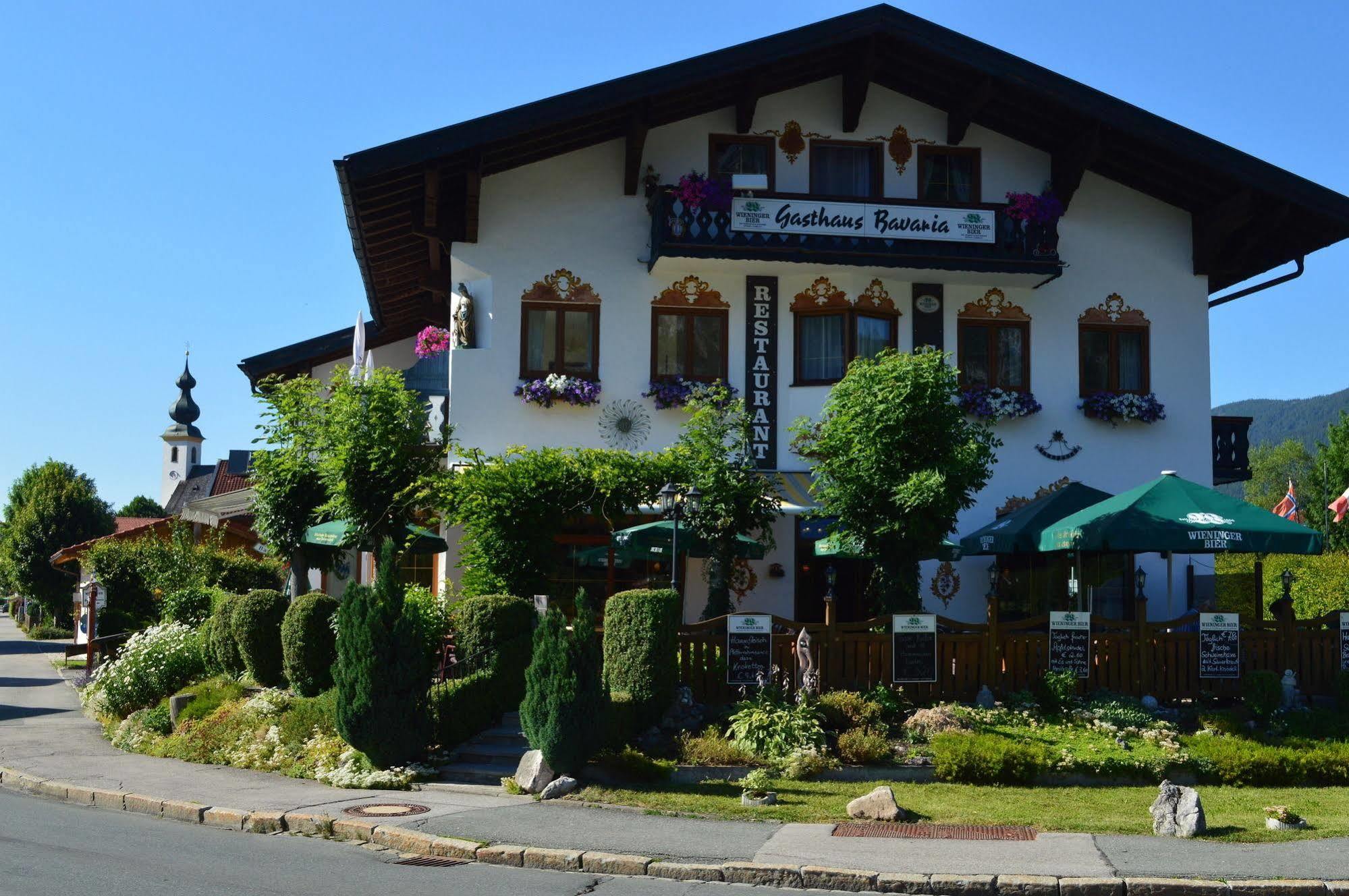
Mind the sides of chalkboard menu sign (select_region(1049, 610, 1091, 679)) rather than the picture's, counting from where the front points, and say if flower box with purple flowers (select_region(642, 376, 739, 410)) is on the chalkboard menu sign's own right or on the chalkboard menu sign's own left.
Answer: on the chalkboard menu sign's own right

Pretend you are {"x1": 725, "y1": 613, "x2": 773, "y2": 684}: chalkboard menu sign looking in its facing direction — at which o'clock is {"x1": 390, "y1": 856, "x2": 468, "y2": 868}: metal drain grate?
The metal drain grate is roughly at 1 o'clock from the chalkboard menu sign.

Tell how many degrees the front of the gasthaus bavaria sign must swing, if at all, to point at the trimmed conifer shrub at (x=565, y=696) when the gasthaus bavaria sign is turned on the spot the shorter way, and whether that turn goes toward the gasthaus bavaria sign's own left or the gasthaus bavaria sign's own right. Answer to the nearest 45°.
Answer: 0° — it already faces it

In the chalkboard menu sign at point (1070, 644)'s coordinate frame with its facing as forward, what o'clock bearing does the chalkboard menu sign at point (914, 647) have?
the chalkboard menu sign at point (914, 647) is roughly at 2 o'clock from the chalkboard menu sign at point (1070, 644).

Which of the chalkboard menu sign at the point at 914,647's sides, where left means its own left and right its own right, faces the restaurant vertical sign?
back

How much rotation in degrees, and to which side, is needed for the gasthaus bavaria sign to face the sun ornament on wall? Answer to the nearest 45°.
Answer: approximately 90° to its right

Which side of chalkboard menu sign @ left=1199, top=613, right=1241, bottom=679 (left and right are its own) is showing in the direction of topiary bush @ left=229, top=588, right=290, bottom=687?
right

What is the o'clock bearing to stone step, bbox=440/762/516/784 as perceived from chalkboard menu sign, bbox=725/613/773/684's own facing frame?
The stone step is roughly at 2 o'clock from the chalkboard menu sign.

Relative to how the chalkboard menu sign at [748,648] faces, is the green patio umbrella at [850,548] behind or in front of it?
behind

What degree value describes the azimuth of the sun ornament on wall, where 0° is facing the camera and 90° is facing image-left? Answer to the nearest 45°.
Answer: approximately 0°
